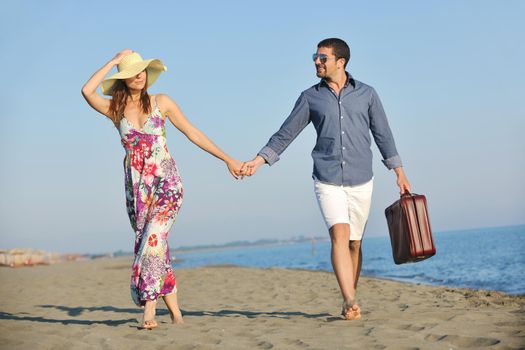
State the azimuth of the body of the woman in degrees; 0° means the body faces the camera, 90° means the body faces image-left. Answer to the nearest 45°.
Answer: approximately 0°

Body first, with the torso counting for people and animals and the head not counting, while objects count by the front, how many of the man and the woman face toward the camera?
2

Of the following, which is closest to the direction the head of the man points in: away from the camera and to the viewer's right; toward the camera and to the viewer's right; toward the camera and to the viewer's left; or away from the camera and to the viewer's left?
toward the camera and to the viewer's left

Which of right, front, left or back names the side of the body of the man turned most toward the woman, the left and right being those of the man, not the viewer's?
right

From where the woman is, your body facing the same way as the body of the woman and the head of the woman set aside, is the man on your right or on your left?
on your left

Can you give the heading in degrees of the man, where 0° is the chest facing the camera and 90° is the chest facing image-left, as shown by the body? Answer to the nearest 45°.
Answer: approximately 0°
